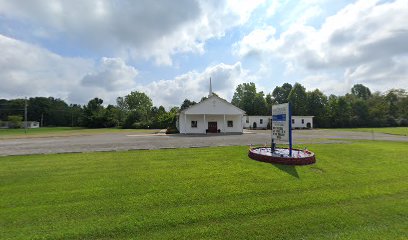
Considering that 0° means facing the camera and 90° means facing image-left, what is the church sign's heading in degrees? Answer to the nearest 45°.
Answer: approximately 45°

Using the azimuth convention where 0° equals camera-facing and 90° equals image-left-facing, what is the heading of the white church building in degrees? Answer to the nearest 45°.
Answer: approximately 0°

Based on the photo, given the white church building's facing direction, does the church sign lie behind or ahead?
ahead

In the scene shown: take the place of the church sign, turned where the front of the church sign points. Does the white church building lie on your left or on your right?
on your right

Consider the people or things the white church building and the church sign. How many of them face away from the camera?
0
